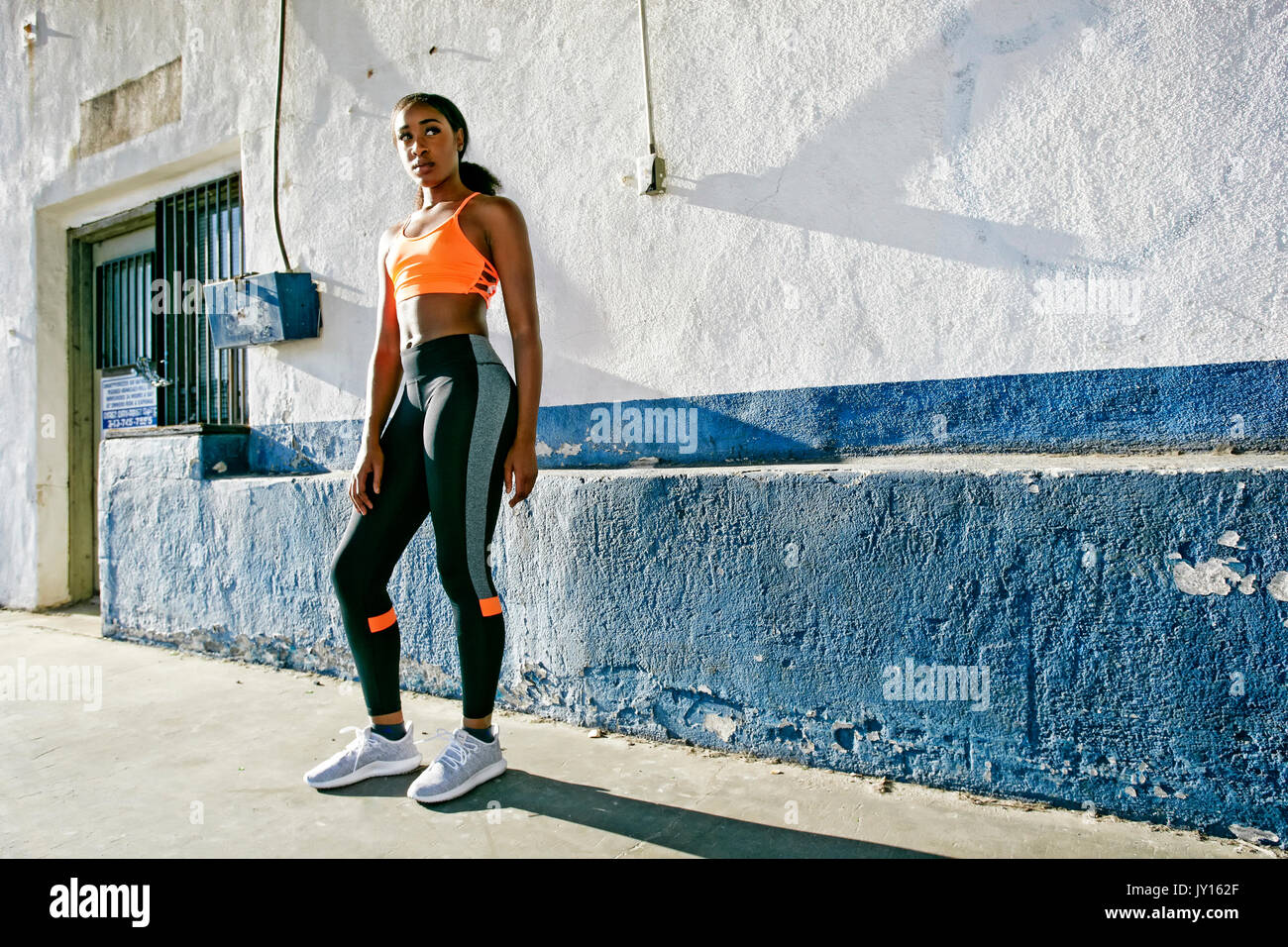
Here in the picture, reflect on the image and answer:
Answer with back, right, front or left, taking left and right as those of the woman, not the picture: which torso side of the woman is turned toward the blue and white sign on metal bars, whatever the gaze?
right

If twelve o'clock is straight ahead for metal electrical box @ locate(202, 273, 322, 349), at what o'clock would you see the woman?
The woman is roughly at 10 o'clock from the metal electrical box.

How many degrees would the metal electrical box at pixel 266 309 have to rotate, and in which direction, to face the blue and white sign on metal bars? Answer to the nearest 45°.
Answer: approximately 90° to its right

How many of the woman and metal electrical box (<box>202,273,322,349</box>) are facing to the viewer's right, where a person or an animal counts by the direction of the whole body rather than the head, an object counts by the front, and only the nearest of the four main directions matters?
0

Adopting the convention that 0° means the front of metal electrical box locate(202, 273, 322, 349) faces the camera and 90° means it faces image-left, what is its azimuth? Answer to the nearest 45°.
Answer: approximately 45°

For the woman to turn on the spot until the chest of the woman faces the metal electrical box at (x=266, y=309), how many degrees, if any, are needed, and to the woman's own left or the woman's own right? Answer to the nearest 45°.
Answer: approximately 135° to the woman's own right
